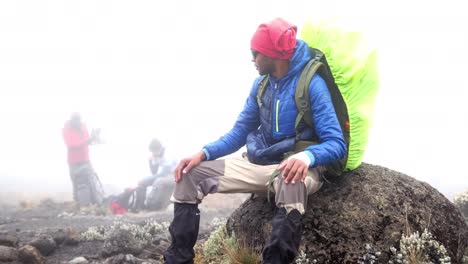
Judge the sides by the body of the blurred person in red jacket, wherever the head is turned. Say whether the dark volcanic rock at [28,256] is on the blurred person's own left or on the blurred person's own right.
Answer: on the blurred person's own right

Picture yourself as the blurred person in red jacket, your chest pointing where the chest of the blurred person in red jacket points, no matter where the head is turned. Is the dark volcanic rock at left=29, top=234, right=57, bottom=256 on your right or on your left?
on your right

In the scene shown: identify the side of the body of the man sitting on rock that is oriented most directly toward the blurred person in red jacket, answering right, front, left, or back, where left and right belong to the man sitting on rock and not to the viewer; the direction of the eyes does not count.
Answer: right

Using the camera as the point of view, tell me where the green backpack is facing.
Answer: facing away from the viewer and to the right of the viewer

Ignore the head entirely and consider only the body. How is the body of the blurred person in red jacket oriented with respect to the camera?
to the viewer's right

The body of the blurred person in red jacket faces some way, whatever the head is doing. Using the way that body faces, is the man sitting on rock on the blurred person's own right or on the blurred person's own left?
on the blurred person's own right

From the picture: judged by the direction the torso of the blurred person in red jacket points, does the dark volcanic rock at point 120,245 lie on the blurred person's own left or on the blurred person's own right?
on the blurred person's own right

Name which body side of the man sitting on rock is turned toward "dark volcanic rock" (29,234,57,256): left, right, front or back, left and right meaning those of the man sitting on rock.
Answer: right

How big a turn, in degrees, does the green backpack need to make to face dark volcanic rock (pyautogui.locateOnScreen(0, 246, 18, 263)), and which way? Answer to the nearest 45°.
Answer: approximately 135° to its left

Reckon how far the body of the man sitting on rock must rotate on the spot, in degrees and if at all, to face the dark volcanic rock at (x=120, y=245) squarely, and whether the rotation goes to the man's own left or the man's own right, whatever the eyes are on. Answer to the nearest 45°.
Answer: approximately 90° to the man's own right

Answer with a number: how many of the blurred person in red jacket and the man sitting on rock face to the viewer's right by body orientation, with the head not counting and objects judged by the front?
1

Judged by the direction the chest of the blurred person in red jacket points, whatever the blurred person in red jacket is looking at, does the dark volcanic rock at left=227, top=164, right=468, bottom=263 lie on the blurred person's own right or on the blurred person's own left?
on the blurred person's own right

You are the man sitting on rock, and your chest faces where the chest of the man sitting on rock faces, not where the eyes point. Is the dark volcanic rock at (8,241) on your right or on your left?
on your right

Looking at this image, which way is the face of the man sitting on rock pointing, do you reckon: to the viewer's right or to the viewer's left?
to the viewer's left
